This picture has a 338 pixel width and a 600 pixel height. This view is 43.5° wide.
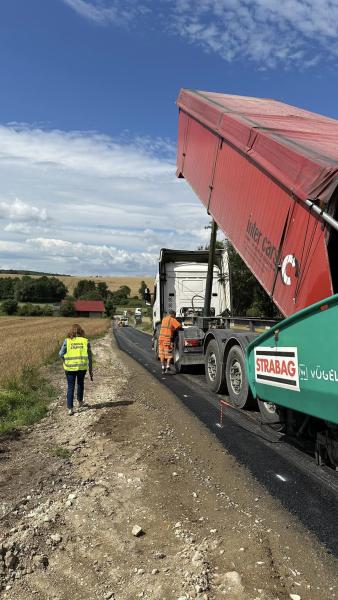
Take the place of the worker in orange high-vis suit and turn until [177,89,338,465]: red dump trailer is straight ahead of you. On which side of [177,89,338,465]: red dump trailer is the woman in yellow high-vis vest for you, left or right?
right

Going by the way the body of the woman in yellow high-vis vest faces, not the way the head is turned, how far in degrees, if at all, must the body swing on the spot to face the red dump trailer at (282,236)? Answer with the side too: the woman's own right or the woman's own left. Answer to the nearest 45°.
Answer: approximately 135° to the woman's own right

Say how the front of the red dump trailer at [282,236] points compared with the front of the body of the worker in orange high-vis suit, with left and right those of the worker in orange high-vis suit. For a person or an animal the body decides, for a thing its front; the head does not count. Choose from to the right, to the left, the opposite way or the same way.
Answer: the same way

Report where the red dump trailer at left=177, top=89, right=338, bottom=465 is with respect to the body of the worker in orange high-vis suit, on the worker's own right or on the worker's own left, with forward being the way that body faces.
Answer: on the worker's own right

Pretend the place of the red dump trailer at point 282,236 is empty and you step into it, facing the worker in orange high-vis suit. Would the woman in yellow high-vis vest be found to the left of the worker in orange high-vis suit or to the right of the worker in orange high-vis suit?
left

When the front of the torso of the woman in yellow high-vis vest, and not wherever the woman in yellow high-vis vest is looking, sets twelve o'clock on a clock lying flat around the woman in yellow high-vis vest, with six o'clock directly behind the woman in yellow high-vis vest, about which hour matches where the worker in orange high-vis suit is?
The worker in orange high-vis suit is roughly at 1 o'clock from the woman in yellow high-vis vest.

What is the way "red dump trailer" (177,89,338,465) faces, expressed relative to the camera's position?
facing away from the viewer and to the left of the viewer

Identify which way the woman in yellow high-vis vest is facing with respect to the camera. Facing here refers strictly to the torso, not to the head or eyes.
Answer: away from the camera

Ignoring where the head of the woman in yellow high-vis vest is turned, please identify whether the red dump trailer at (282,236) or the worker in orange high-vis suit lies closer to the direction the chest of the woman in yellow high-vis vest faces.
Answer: the worker in orange high-vis suit

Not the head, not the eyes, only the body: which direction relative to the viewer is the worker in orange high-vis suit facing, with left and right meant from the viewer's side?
facing away from the viewer and to the right of the viewer
